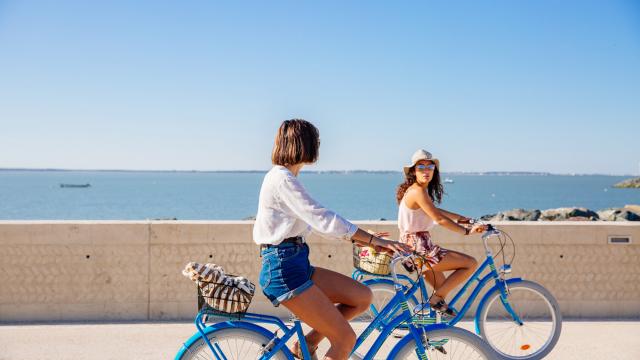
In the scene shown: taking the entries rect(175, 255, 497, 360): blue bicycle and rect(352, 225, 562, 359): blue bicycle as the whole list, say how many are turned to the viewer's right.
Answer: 2

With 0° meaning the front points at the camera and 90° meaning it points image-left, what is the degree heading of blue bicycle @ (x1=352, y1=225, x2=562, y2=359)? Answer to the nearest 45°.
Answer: approximately 270°

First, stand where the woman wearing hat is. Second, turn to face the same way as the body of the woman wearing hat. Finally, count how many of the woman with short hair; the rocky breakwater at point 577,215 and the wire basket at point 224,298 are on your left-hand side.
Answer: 1

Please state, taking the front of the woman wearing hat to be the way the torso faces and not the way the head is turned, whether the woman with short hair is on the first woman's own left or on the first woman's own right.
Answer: on the first woman's own right

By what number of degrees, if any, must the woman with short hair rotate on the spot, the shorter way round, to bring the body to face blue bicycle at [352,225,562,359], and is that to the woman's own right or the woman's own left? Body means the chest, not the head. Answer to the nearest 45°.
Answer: approximately 45° to the woman's own left

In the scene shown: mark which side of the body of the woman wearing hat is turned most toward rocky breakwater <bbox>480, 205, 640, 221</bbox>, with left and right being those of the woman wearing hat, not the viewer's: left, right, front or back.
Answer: left

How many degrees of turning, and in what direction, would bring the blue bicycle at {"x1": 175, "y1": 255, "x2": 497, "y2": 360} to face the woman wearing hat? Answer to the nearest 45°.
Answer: approximately 45° to its left

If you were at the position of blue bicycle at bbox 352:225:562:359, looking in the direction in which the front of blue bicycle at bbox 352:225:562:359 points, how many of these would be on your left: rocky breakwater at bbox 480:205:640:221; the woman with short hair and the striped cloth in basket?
1

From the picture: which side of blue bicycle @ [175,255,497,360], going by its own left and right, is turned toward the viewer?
right

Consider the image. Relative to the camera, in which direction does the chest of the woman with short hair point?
to the viewer's right

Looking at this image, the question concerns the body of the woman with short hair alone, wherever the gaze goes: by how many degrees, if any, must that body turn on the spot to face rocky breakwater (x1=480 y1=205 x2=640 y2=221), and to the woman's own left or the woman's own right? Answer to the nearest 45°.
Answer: approximately 45° to the woman's own left

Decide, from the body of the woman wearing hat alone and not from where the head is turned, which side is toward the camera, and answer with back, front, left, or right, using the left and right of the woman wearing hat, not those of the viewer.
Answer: right

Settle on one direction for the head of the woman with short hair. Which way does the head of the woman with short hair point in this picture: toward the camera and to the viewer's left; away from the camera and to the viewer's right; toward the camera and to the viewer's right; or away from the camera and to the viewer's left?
away from the camera and to the viewer's right
